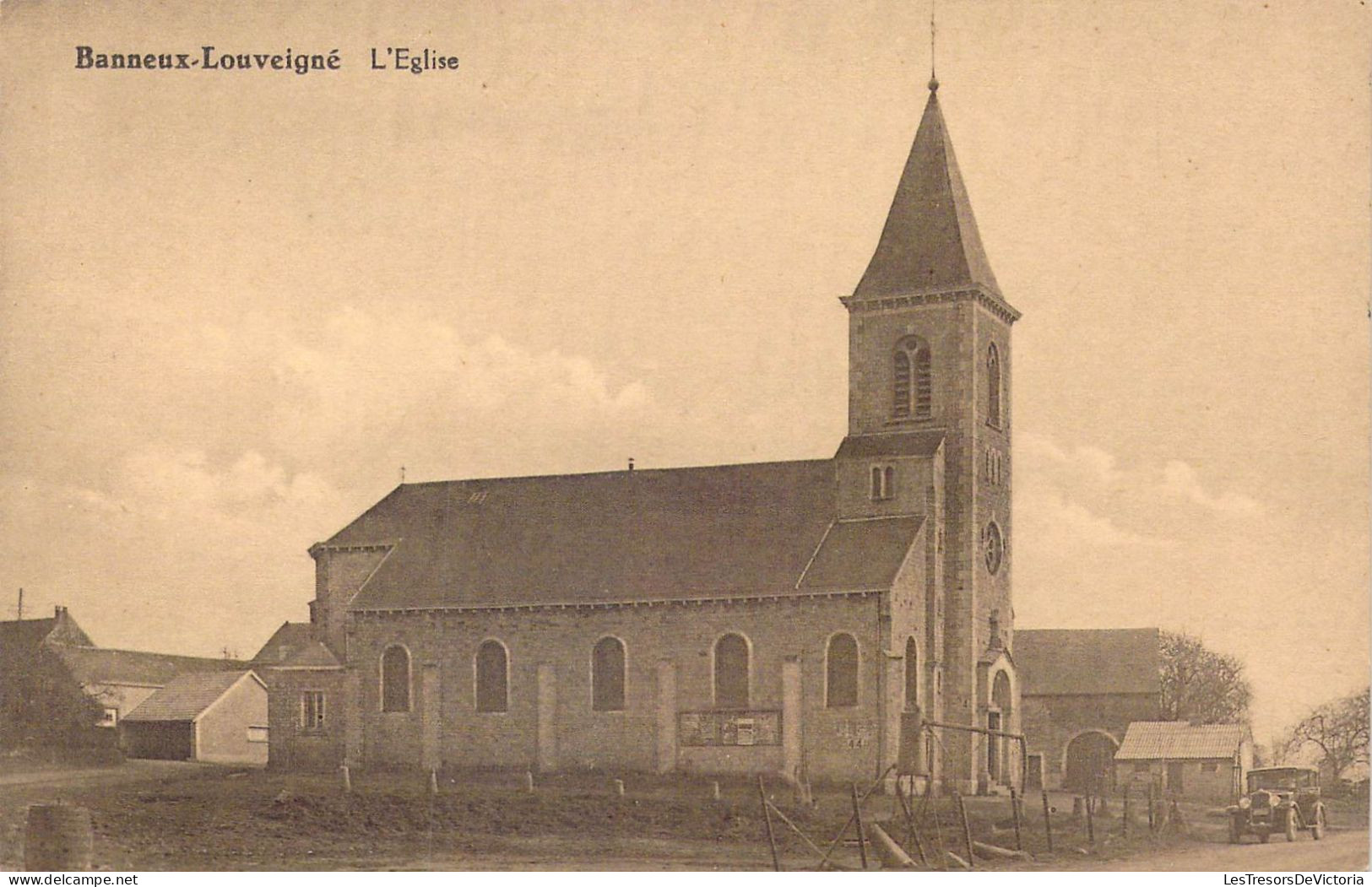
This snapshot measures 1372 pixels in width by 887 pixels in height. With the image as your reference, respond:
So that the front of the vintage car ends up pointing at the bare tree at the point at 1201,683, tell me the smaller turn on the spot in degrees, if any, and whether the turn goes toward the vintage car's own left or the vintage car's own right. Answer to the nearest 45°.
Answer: approximately 135° to the vintage car's own right

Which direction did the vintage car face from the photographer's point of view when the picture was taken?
facing the viewer and to the left of the viewer

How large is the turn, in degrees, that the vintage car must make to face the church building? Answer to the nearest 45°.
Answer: approximately 90° to its right
